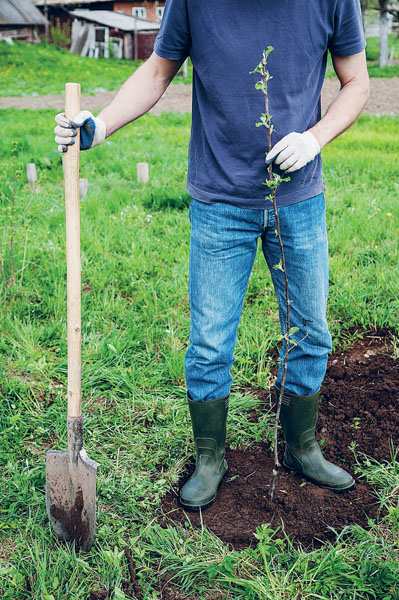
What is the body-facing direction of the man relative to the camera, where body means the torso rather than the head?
toward the camera

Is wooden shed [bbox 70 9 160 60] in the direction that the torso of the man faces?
no

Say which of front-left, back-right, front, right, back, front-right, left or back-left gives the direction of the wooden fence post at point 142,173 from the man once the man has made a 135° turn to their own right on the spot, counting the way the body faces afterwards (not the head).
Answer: front-right

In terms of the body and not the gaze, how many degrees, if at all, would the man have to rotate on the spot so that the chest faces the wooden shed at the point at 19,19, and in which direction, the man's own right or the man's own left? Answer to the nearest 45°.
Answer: approximately 180°
